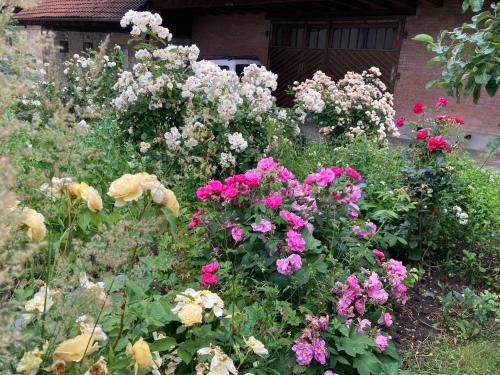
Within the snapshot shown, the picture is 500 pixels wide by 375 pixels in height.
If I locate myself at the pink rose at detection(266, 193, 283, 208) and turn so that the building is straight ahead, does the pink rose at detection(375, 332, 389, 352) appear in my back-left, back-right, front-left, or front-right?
back-right

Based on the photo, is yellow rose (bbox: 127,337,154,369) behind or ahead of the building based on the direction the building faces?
ahead

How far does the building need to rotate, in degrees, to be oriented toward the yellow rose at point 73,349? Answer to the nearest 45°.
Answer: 0° — it already faces it

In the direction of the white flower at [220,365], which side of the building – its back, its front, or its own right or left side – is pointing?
front

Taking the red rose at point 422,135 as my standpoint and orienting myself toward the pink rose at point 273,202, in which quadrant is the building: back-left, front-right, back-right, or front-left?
back-right

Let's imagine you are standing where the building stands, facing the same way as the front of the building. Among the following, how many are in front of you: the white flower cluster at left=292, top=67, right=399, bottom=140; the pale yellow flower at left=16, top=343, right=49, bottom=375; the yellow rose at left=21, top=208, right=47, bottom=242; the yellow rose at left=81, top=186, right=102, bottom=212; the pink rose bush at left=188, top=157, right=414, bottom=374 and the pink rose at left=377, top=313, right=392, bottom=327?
6

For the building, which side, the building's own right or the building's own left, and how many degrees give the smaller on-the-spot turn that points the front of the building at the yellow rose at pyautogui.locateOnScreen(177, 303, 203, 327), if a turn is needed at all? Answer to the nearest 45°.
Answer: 0° — it already faces it

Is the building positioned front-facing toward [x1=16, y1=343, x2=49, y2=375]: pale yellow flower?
yes

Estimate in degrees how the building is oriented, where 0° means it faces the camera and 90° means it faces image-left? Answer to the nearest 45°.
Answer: approximately 0°

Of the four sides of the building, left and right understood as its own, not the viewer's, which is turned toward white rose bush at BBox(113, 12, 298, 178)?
front
